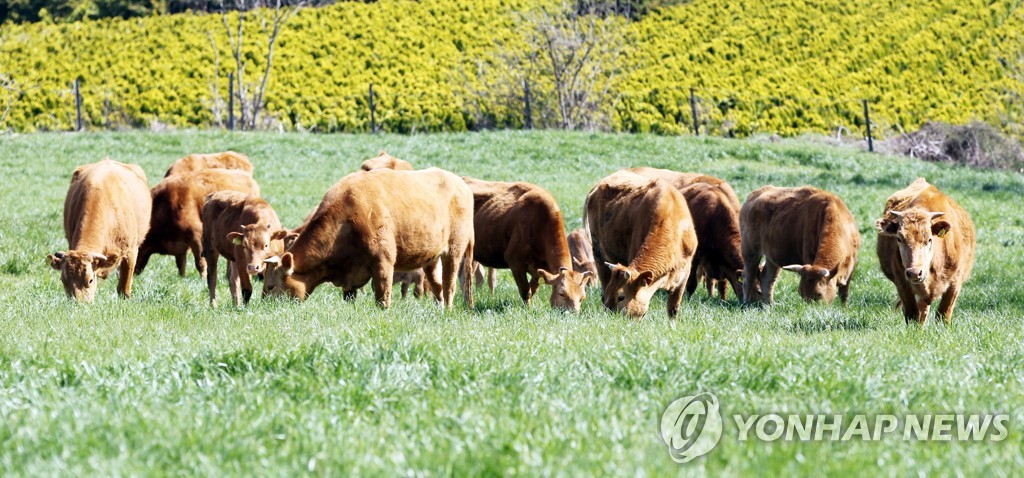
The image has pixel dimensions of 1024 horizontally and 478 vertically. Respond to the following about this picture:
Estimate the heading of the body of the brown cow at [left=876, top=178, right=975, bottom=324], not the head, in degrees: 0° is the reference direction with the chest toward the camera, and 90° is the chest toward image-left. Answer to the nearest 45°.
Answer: approximately 0°

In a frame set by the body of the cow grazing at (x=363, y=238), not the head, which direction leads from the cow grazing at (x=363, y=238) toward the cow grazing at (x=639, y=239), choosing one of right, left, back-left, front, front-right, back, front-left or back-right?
back

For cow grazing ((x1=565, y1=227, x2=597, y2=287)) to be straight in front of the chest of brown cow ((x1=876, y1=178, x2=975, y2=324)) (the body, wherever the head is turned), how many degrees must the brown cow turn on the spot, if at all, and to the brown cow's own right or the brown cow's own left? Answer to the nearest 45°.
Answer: approximately 135° to the brown cow's own right

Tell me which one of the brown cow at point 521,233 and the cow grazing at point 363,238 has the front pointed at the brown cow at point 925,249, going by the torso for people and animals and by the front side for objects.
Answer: the brown cow at point 521,233

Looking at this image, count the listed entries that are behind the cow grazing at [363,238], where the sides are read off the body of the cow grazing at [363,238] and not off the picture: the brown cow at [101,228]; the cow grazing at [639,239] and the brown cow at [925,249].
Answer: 2

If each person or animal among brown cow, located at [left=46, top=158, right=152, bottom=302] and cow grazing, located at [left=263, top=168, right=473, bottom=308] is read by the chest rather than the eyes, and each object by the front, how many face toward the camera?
1

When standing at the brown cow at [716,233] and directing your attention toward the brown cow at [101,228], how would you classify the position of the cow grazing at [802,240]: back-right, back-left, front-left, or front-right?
back-left

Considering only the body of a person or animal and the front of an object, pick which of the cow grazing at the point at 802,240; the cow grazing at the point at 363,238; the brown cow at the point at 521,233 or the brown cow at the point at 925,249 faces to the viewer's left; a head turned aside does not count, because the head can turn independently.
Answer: the cow grazing at the point at 363,238

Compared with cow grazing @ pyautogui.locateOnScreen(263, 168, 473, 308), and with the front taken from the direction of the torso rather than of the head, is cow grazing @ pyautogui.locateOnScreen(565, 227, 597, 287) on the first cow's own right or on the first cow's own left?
on the first cow's own right

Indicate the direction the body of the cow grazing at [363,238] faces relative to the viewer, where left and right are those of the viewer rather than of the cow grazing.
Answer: facing to the left of the viewer
